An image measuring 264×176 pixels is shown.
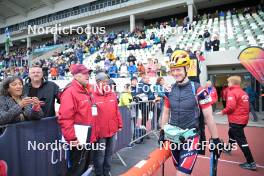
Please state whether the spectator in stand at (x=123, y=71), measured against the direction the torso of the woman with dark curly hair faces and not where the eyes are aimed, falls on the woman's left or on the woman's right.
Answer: on the woman's left

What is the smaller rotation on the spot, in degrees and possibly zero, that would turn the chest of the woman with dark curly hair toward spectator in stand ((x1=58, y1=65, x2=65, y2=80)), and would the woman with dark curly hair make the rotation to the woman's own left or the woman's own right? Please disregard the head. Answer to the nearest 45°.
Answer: approximately 135° to the woman's own left

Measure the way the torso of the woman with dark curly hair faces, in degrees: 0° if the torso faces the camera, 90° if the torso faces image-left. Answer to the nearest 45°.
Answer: approximately 315°

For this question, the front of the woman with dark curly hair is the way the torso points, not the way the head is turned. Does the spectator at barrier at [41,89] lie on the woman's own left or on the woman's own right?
on the woman's own left

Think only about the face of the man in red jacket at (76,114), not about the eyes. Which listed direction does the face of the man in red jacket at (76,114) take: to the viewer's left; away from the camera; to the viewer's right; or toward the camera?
to the viewer's right

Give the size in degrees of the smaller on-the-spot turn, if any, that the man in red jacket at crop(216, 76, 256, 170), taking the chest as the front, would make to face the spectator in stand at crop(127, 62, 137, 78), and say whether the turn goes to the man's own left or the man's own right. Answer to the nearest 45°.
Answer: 0° — they already face them

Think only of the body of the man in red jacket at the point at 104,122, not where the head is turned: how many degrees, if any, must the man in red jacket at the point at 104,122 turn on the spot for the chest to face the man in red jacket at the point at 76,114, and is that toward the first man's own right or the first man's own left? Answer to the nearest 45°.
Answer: approximately 45° to the first man's own right

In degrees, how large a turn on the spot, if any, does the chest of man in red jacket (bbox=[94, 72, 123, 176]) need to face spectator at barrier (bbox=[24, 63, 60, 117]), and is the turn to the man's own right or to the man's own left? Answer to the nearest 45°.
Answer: approximately 90° to the man's own right

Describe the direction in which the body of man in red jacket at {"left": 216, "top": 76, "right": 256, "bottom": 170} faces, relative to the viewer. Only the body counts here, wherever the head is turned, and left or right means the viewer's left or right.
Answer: facing away from the viewer and to the left of the viewer

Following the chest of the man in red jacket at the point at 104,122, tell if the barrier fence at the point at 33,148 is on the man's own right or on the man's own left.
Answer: on the man's own right
